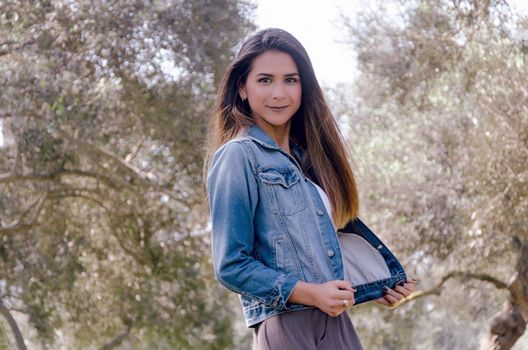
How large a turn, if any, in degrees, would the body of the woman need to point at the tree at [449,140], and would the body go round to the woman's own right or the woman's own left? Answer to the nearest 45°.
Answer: approximately 135° to the woman's own left

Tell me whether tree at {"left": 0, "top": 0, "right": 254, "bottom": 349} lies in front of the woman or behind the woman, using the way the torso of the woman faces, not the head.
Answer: behind

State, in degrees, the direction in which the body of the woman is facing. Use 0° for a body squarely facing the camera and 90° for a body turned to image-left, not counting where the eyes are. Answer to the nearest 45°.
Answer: approximately 315°
